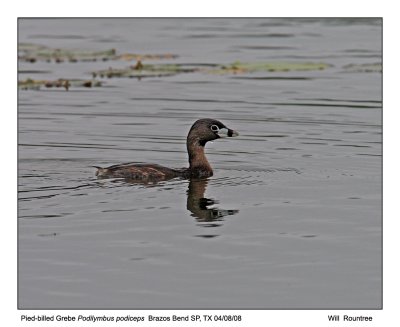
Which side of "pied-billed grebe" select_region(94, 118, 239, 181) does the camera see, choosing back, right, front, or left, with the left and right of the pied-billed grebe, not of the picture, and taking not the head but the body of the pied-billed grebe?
right

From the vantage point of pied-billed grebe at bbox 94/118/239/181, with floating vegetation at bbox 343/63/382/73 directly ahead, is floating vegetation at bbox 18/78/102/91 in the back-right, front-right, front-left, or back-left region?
front-left

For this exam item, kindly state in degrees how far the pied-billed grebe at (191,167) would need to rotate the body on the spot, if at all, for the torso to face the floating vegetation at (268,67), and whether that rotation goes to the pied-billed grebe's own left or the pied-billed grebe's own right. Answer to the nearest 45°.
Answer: approximately 90° to the pied-billed grebe's own left

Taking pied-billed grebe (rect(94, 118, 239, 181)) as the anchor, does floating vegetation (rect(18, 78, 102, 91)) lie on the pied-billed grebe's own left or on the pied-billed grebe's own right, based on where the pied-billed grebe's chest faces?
on the pied-billed grebe's own left

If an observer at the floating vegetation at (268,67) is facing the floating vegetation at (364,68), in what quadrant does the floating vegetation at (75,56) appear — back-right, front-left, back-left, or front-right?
back-left

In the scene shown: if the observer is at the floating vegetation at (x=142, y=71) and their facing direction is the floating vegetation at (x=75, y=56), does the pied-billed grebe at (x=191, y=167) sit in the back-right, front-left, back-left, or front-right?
back-left

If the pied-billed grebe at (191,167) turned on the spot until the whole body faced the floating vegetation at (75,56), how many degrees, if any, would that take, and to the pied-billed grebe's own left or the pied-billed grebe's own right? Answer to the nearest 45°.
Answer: approximately 90° to the pied-billed grebe's own left

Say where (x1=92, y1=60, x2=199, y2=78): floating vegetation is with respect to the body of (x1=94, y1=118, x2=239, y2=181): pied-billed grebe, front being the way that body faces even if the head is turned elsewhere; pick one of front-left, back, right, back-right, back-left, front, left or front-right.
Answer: left
